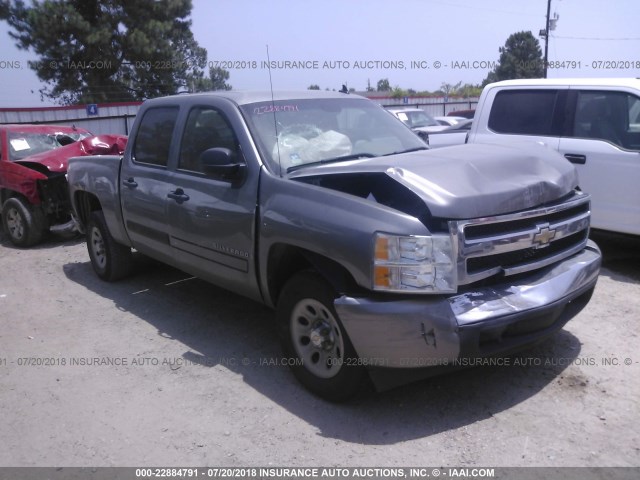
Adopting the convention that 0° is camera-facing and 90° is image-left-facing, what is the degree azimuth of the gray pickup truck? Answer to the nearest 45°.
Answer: approximately 315°

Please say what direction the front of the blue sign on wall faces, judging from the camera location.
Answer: facing the viewer

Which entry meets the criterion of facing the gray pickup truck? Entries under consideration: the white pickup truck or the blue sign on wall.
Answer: the blue sign on wall

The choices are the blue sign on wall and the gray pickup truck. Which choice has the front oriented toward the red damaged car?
the blue sign on wall

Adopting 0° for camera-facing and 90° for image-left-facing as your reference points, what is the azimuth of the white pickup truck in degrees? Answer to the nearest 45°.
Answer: approximately 270°

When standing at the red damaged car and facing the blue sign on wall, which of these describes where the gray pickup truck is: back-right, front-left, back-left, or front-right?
back-right

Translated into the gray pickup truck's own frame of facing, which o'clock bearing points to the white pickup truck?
The white pickup truck is roughly at 9 o'clock from the gray pickup truck.

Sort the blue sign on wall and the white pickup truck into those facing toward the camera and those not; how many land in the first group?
1

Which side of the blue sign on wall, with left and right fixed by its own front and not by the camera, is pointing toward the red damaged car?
front

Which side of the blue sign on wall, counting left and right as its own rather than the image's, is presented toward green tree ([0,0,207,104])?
back

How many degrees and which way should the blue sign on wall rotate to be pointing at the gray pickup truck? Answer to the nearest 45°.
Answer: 0° — it already faces it

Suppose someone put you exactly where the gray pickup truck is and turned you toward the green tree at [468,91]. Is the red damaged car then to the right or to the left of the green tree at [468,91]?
left

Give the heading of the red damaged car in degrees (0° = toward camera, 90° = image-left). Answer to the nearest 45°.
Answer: approximately 315°

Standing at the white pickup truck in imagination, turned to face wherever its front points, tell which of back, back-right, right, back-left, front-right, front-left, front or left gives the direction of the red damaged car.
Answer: back

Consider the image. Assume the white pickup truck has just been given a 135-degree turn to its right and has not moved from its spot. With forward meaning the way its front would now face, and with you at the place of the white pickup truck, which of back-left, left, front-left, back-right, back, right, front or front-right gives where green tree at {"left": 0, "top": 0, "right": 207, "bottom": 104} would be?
right

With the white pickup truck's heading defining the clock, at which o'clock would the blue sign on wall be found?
The blue sign on wall is roughly at 7 o'clock from the white pickup truck.
